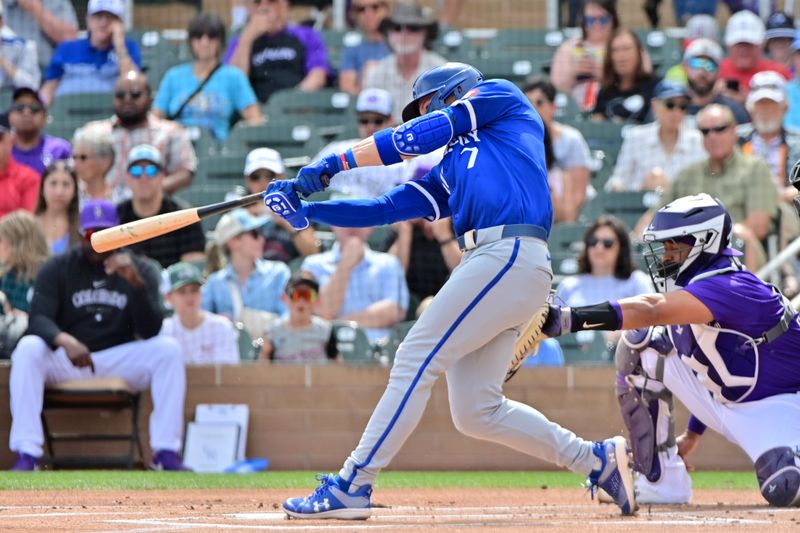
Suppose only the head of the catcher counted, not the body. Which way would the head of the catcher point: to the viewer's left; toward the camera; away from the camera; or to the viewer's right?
to the viewer's left

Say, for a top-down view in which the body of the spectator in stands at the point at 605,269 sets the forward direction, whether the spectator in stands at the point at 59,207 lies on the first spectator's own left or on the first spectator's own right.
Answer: on the first spectator's own right

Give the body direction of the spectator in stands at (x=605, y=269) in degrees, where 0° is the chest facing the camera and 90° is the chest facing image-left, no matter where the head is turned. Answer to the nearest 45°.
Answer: approximately 0°

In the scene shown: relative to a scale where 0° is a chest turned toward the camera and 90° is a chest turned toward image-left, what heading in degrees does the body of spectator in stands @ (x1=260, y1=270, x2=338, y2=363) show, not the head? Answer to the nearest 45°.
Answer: approximately 0°

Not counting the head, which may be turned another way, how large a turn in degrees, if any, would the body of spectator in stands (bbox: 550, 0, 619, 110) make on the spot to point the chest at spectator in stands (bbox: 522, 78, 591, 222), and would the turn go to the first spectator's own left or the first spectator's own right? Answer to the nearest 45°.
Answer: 0° — they already face them

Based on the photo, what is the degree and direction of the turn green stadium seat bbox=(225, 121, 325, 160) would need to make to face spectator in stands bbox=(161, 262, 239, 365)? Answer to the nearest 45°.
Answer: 0° — it already faces them

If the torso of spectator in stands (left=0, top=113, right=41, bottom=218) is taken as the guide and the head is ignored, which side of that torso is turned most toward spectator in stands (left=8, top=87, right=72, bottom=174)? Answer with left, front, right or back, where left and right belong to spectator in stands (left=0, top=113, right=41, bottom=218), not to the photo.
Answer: back

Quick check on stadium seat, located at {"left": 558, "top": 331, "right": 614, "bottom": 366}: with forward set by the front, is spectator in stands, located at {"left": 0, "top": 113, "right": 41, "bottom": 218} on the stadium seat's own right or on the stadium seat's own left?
on the stadium seat's own right

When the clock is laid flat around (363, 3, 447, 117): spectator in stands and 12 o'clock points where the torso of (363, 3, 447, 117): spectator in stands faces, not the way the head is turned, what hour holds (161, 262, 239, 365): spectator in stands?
(161, 262, 239, 365): spectator in stands is roughly at 1 o'clock from (363, 3, 447, 117): spectator in stands.
